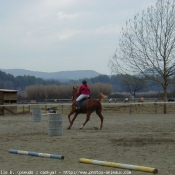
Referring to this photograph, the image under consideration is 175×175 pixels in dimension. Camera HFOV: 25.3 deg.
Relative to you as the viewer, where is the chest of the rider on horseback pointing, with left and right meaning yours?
facing to the left of the viewer

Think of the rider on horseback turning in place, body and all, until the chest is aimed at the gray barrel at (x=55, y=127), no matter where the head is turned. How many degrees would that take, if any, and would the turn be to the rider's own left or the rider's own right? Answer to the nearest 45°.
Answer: approximately 90° to the rider's own left
